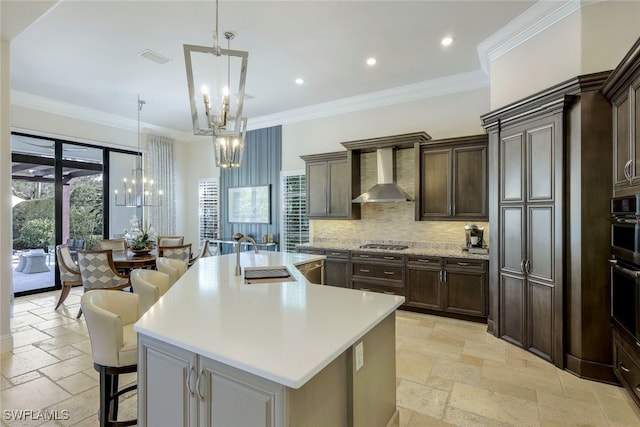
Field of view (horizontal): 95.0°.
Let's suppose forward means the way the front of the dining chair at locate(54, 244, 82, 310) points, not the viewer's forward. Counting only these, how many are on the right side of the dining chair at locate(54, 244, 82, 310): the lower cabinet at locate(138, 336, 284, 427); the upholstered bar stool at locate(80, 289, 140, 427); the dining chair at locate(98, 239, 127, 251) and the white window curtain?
2

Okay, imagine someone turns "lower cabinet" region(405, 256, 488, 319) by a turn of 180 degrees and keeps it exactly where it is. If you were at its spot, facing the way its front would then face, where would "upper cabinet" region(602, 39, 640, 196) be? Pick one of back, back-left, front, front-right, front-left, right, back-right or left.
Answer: right

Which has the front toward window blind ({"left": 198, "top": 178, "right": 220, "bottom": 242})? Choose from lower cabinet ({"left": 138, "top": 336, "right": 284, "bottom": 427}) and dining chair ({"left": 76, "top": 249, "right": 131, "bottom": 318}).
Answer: the dining chair

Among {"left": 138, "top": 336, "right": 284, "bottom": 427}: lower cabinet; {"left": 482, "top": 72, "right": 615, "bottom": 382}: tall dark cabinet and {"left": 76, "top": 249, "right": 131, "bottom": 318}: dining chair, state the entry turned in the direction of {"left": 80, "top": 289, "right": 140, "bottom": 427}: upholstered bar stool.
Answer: the tall dark cabinet

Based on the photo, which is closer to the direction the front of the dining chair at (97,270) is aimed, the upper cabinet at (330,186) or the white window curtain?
the white window curtain

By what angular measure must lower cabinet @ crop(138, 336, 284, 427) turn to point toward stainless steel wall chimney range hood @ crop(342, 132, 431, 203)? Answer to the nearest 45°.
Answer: approximately 180°

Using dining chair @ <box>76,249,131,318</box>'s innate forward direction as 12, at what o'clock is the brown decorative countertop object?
The brown decorative countertop object is roughly at 3 o'clock from the dining chair.

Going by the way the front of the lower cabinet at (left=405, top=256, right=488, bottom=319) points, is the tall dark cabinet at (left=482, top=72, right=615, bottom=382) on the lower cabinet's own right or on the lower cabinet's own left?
on the lower cabinet's own left

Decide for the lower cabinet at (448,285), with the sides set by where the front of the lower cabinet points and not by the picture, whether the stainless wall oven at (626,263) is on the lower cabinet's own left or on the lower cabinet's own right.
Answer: on the lower cabinet's own left

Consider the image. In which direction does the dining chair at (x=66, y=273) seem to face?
to the viewer's right

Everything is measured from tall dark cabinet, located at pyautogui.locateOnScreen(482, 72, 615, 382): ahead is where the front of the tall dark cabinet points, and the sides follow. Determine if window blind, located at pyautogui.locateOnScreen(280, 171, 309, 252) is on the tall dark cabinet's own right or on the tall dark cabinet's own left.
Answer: on the tall dark cabinet's own right

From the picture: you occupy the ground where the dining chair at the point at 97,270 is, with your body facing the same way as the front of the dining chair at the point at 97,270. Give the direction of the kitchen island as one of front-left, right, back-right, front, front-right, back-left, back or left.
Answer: back-right

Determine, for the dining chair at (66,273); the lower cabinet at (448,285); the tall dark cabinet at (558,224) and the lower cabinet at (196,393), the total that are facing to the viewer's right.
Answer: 1

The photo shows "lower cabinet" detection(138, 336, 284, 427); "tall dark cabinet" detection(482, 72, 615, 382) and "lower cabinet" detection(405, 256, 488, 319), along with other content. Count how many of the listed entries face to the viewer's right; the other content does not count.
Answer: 0

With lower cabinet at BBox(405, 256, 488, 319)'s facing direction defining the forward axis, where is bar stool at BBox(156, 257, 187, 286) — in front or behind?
in front

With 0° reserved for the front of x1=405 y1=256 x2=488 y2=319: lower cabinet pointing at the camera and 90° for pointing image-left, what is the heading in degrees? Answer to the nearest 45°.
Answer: approximately 45°
